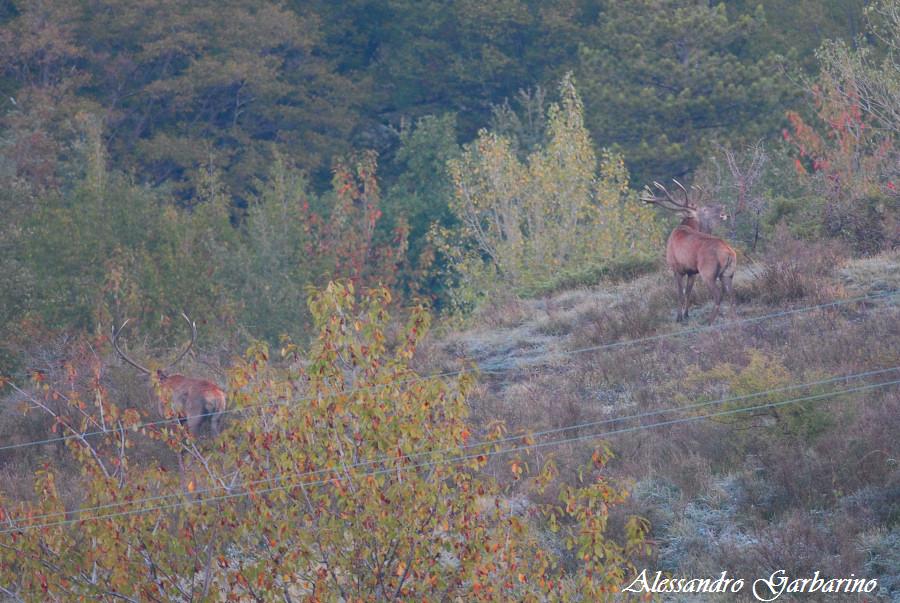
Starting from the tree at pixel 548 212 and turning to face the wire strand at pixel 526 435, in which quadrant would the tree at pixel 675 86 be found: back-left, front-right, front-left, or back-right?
back-left

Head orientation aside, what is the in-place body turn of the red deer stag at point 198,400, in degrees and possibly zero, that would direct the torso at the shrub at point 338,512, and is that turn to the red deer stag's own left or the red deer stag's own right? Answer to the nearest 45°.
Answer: approximately 135° to the red deer stag's own left

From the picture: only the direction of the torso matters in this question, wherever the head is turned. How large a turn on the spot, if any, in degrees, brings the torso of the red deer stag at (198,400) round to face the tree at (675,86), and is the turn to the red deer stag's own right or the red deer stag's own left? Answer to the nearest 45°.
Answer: approximately 90° to the red deer stag's own right

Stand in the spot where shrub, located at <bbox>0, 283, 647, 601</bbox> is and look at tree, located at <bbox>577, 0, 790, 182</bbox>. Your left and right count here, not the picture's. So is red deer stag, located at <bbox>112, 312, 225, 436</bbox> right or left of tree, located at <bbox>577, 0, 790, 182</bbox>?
left

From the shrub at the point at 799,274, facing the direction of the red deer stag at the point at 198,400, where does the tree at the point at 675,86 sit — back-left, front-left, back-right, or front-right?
back-right

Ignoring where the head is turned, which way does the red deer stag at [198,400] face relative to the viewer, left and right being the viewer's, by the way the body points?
facing away from the viewer and to the left of the viewer

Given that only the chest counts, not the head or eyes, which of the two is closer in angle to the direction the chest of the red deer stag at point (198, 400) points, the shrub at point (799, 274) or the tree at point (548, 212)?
the tree

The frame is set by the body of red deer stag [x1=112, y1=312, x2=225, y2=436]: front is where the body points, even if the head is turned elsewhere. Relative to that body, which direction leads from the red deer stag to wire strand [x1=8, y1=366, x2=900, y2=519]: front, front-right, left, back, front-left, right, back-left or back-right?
back

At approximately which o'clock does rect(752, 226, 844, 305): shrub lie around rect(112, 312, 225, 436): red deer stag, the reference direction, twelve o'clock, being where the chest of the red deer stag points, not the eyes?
The shrub is roughly at 4 o'clock from the red deer stag.

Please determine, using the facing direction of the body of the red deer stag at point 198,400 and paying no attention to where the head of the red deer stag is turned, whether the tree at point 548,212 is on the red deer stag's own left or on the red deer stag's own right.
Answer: on the red deer stag's own right
